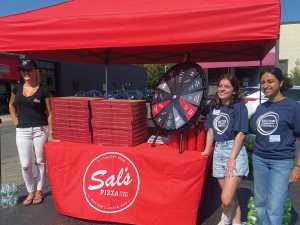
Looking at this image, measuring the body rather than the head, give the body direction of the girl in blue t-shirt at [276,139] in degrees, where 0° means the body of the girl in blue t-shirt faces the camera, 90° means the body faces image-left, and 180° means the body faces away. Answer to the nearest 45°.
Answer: approximately 45°

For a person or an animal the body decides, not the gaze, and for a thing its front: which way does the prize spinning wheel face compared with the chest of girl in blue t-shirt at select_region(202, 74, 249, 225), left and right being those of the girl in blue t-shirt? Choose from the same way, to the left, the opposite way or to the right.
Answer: the same way

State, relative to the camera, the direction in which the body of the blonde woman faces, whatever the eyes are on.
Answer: toward the camera

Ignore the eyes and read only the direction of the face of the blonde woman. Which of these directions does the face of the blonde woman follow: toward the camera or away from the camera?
toward the camera

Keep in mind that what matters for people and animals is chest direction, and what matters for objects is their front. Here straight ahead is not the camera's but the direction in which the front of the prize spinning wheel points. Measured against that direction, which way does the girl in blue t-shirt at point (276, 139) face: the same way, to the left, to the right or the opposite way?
the same way

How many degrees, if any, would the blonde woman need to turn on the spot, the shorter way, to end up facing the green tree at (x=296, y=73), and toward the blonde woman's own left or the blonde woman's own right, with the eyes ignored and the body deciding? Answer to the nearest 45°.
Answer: approximately 135° to the blonde woman's own left

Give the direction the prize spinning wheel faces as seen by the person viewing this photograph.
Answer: facing the viewer and to the left of the viewer

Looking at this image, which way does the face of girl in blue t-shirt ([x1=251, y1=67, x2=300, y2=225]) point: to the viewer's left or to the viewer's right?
to the viewer's left

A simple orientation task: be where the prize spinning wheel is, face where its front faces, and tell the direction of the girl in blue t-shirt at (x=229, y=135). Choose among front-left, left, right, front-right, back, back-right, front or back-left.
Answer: left
